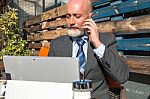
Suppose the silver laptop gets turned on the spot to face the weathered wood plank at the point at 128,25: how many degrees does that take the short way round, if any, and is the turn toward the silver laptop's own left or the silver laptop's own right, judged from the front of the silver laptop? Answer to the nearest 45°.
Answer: approximately 45° to the silver laptop's own right

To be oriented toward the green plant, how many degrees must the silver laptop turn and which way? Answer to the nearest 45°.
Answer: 0° — it already faces it

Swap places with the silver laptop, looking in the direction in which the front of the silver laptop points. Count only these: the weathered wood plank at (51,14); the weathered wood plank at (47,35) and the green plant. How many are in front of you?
3

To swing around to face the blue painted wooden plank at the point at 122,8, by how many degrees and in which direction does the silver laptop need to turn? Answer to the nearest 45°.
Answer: approximately 45° to its right

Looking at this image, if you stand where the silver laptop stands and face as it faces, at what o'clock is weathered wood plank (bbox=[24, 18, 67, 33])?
The weathered wood plank is roughly at 12 o'clock from the silver laptop.

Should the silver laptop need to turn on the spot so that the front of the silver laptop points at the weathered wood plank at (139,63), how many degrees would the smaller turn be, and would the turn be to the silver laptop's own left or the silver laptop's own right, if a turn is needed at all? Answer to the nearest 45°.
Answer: approximately 45° to the silver laptop's own right

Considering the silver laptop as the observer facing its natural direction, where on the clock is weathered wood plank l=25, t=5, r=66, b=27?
The weathered wood plank is roughly at 12 o'clock from the silver laptop.

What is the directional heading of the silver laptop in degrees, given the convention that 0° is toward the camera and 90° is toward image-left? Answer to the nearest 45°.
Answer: approximately 180°
